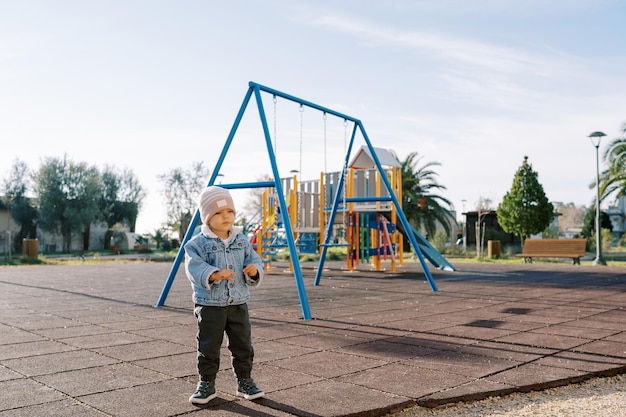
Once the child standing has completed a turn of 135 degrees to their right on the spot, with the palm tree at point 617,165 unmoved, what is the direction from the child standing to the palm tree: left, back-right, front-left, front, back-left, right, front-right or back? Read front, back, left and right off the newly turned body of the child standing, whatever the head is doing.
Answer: right

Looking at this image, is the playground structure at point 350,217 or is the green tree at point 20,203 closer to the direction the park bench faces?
the playground structure

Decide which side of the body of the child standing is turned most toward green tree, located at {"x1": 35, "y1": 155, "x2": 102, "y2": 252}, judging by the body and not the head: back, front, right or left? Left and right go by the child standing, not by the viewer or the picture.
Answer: back

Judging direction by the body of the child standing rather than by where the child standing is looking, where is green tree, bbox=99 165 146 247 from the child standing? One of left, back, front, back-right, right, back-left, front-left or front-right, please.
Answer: back

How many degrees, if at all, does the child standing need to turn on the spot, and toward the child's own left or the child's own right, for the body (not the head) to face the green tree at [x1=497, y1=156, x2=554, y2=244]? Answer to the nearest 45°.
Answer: approximately 135° to the child's own left

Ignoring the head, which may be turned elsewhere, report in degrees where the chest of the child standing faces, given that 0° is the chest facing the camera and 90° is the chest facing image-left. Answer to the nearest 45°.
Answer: approximately 0°

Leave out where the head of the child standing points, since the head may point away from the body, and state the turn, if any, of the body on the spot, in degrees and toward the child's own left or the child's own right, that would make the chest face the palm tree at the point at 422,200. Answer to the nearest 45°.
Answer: approximately 180°

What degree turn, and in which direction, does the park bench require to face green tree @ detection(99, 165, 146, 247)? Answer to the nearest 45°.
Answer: approximately 90° to its right

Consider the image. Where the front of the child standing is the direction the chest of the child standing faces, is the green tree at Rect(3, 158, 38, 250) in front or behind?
behind

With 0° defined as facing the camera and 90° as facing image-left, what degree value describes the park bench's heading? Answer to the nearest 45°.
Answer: approximately 45°
